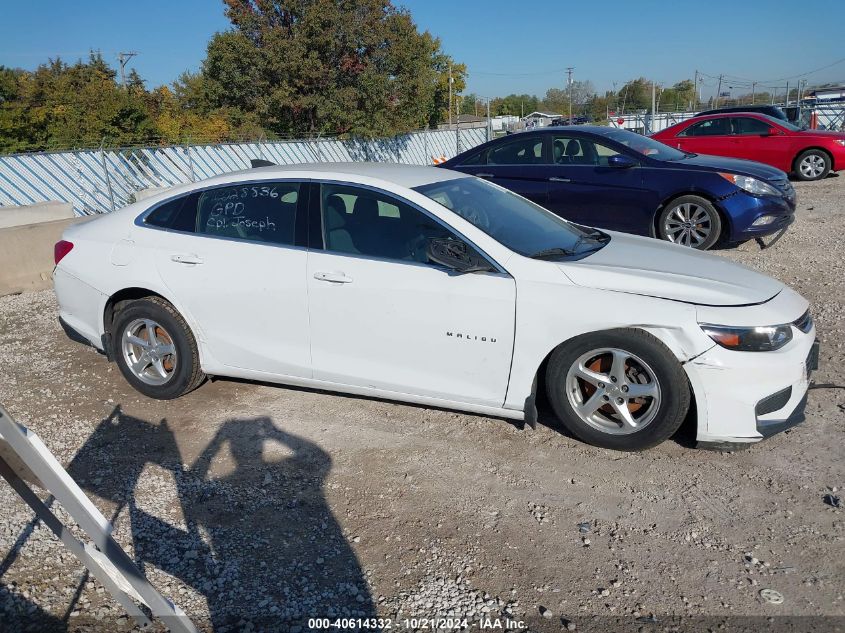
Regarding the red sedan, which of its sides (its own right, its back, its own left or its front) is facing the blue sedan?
right

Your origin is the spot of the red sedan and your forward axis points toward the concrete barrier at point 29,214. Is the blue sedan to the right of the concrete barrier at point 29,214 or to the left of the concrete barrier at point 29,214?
left

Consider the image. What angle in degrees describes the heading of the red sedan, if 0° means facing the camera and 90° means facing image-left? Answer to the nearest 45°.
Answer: approximately 270°

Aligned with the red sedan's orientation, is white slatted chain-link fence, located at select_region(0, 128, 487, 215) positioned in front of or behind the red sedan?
behind

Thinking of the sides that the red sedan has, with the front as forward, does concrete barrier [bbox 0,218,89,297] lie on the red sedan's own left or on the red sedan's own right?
on the red sedan's own right

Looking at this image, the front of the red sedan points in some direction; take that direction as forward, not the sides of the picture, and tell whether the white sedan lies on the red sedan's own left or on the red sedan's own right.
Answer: on the red sedan's own right

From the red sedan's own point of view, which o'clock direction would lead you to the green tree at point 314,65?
The green tree is roughly at 7 o'clock from the red sedan.
